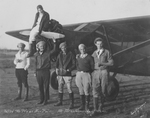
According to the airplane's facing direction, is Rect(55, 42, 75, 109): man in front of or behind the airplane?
in front

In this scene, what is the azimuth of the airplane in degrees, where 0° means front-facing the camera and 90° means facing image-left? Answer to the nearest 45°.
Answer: approximately 45°

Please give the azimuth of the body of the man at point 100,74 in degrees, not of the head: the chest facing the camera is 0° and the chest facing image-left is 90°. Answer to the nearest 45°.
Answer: approximately 45°

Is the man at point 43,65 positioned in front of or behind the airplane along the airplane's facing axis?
in front

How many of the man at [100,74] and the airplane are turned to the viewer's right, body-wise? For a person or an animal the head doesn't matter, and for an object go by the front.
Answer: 0

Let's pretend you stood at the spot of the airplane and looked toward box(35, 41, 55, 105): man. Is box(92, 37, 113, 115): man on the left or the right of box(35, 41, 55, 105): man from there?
left
